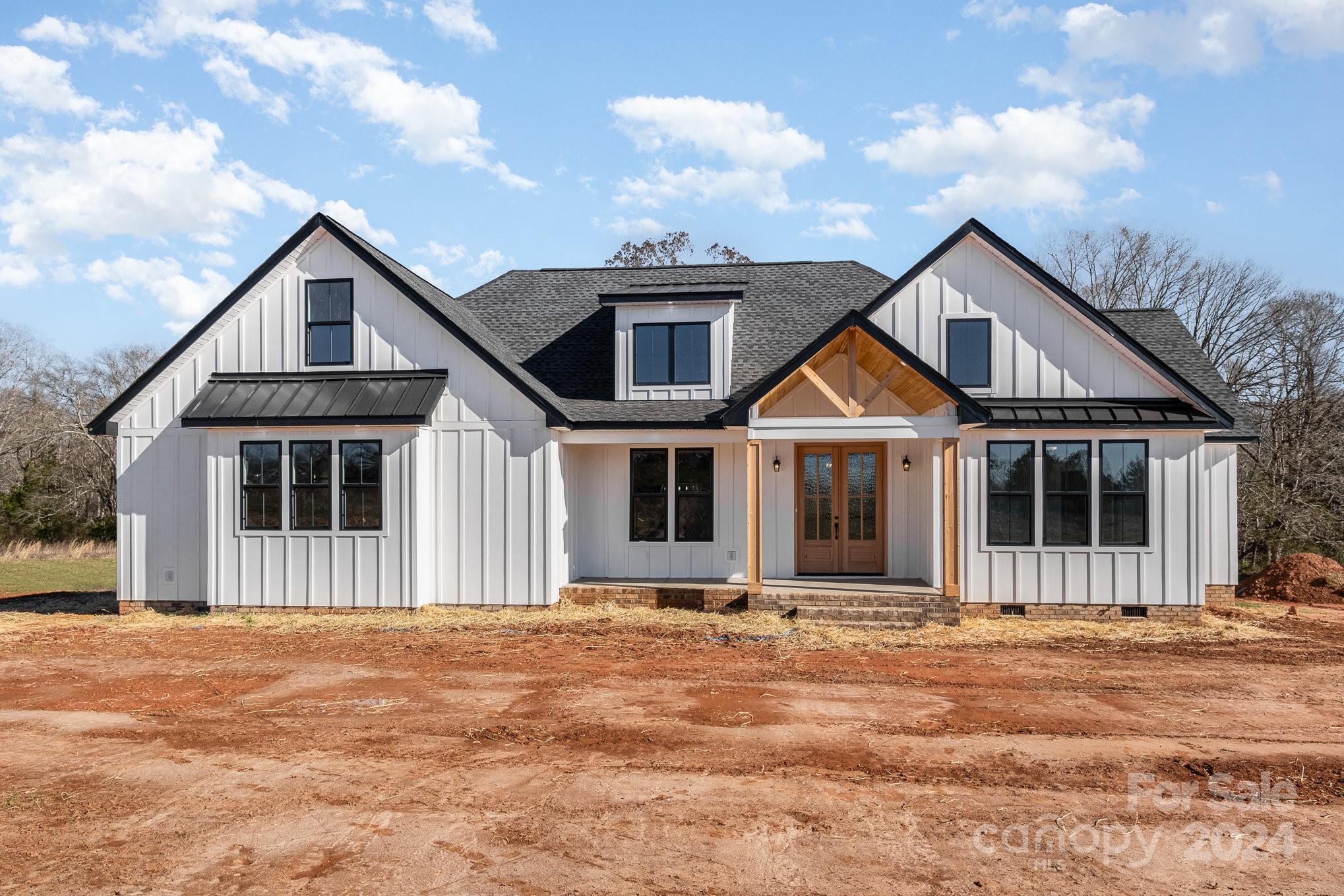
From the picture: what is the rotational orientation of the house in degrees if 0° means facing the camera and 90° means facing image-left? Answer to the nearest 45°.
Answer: approximately 0°

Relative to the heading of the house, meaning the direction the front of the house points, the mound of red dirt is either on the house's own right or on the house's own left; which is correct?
on the house's own left
